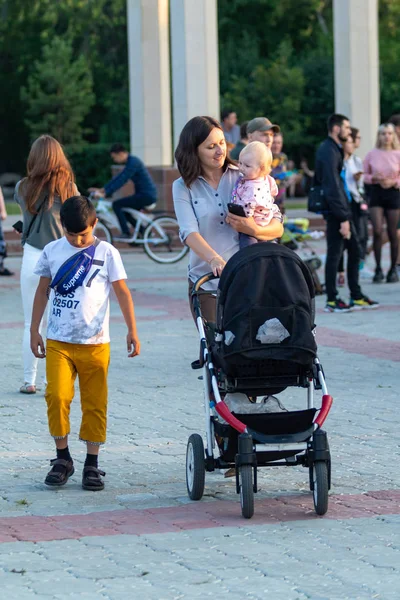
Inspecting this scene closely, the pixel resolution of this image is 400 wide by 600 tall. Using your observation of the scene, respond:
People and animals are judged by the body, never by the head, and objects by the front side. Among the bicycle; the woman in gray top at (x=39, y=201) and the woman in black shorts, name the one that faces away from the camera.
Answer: the woman in gray top

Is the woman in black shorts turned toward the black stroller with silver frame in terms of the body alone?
yes

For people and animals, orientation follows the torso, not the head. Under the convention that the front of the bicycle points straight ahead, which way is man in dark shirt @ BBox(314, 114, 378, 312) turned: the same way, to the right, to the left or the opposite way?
the opposite way

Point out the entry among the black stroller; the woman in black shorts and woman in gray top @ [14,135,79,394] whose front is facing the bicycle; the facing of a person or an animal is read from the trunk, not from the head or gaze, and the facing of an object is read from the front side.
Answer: the woman in gray top

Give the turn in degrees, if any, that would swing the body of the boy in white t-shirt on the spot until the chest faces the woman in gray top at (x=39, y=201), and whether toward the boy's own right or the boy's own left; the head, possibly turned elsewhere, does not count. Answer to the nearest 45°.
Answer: approximately 180°

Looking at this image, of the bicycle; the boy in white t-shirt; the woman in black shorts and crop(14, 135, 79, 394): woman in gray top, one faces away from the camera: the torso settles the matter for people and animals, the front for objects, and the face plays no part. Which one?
the woman in gray top

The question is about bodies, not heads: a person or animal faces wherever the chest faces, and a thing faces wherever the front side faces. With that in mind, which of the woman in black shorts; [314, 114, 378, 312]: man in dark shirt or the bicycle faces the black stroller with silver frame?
the woman in black shorts
